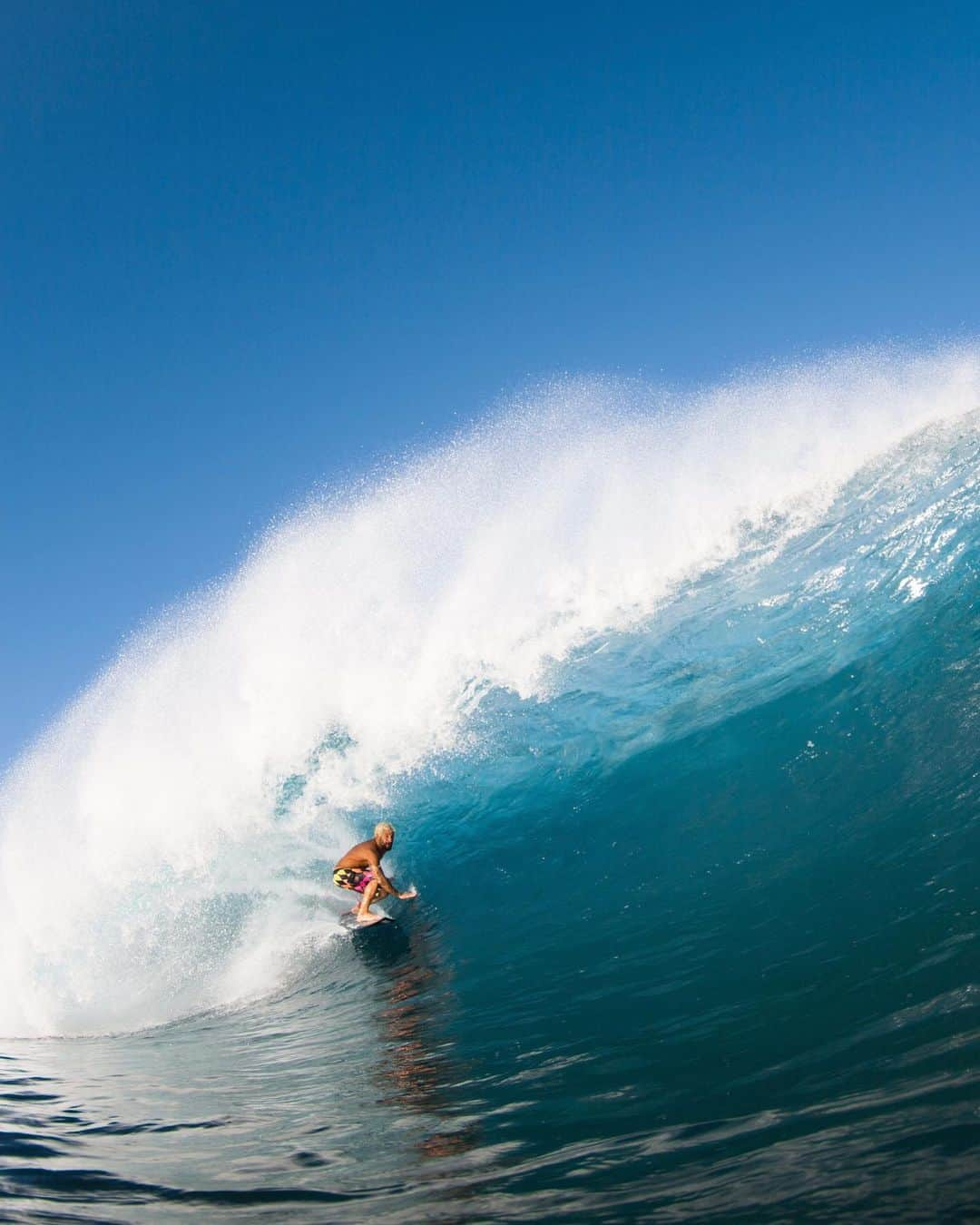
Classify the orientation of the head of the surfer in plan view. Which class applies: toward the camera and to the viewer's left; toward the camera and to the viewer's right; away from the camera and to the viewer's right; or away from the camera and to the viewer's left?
toward the camera and to the viewer's right

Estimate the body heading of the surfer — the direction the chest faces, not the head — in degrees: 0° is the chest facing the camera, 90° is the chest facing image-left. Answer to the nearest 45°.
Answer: approximately 270°
